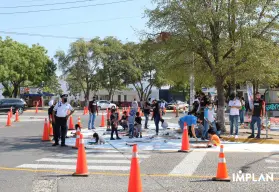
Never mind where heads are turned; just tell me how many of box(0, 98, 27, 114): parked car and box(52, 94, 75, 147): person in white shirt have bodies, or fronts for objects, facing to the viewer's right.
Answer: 1

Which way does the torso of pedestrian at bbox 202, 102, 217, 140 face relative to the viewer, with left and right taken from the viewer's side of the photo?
facing the viewer and to the right of the viewer

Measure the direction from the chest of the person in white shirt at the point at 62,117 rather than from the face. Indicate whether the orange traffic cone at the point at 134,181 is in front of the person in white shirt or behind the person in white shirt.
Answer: in front

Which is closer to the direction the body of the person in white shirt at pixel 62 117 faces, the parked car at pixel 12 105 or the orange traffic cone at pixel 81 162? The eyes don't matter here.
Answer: the orange traffic cone
